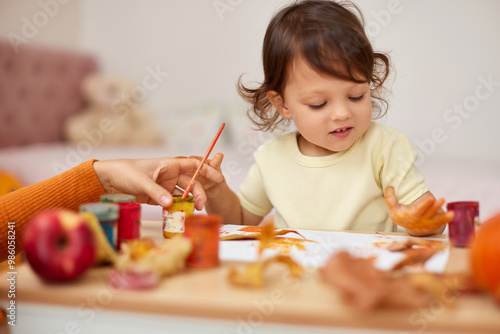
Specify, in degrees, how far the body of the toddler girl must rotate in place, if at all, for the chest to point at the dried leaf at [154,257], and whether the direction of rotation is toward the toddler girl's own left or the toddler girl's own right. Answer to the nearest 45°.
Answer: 0° — they already face it

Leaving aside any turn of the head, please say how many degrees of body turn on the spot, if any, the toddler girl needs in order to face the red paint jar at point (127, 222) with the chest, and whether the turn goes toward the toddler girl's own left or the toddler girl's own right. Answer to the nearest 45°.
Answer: approximately 45° to the toddler girl's own right

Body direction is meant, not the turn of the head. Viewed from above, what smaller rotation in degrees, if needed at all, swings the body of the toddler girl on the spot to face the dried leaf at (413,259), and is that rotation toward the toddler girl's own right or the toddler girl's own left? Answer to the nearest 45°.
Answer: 0° — they already face it

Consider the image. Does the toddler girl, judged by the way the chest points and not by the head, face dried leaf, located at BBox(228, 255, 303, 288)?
yes

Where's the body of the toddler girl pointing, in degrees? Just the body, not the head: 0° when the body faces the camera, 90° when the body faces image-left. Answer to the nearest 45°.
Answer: approximately 0°
